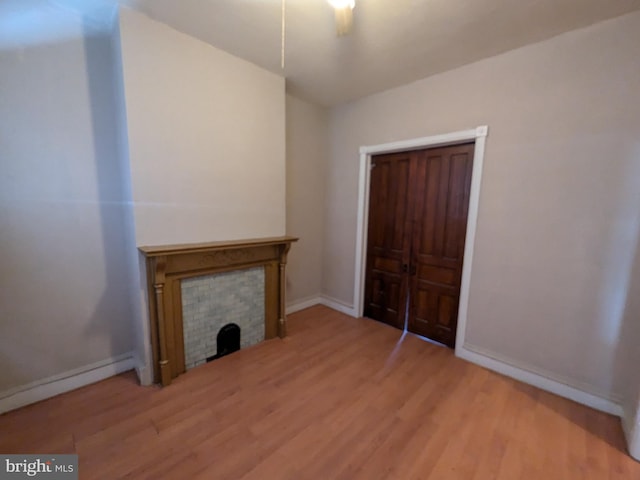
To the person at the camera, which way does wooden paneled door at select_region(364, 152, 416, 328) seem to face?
facing the viewer and to the left of the viewer

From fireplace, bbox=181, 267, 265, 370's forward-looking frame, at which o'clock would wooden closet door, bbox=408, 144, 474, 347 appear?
The wooden closet door is roughly at 11 o'clock from the fireplace.

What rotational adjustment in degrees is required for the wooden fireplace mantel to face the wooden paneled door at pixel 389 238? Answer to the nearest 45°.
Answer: approximately 45° to its left

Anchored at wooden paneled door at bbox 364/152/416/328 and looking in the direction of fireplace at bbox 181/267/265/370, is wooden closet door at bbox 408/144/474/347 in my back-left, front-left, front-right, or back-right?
back-left

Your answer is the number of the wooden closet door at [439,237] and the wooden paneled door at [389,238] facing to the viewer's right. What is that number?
0

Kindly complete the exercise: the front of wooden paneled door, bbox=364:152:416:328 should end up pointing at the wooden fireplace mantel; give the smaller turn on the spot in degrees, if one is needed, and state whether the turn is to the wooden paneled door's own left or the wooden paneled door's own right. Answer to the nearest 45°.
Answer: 0° — it already faces it

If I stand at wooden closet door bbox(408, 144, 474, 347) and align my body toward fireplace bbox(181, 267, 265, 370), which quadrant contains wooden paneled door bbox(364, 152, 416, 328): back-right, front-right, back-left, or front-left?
front-right

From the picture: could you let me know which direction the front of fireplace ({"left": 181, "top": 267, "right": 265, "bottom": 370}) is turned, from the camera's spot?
facing the viewer and to the right of the viewer

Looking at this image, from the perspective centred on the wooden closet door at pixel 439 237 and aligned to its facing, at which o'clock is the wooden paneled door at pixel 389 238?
the wooden paneled door at pixel 389 238 is roughly at 2 o'clock from the wooden closet door at pixel 439 237.

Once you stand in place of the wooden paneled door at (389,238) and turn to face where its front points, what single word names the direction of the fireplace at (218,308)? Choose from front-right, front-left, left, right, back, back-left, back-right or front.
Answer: front

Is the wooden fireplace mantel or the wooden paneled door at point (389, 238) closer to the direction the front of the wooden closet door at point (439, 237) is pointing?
the wooden fireplace mantel

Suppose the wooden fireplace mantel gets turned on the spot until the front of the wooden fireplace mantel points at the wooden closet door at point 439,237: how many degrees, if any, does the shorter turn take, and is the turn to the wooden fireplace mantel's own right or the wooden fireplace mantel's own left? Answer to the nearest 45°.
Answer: approximately 45° to the wooden fireplace mantel's own left

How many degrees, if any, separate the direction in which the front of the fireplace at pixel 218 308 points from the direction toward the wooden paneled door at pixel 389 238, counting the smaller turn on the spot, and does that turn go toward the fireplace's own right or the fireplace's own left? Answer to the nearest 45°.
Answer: approximately 45° to the fireplace's own left
